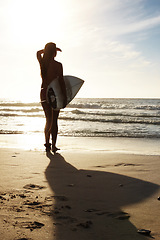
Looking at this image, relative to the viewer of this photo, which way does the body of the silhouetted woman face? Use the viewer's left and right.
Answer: facing away from the viewer and to the right of the viewer
